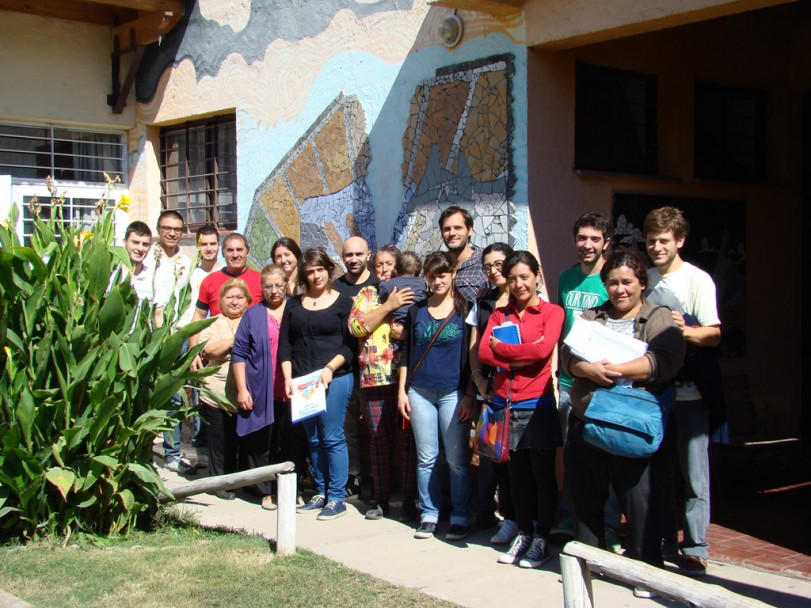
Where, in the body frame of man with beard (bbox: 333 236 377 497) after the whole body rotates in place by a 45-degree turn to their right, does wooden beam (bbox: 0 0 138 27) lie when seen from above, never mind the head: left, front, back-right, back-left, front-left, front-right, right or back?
right

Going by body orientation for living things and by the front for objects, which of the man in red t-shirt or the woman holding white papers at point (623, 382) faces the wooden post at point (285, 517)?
the man in red t-shirt

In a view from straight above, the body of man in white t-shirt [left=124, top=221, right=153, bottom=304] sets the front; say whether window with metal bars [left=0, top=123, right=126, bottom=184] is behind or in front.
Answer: behind

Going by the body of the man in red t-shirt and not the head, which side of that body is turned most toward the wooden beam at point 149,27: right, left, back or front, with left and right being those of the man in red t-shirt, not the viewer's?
back

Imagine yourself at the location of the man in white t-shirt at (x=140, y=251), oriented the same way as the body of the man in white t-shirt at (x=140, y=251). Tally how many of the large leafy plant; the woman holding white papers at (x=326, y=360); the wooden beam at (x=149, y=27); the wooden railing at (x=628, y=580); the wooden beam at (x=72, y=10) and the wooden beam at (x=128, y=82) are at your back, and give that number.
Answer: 3

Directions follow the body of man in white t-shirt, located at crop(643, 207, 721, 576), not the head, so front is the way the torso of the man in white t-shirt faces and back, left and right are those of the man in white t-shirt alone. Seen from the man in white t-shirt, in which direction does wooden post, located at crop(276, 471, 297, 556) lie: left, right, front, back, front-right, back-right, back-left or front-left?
front-right

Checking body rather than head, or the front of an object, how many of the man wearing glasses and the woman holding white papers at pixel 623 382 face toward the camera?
2

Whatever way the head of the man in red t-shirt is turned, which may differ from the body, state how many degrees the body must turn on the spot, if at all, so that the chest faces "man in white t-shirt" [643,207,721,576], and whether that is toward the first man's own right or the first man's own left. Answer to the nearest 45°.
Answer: approximately 45° to the first man's own left

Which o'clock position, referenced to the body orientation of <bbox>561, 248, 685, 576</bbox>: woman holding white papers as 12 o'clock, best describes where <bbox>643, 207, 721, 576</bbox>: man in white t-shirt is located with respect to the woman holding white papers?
The man in white t-shirt is roughly at 7 o'clock from the woman holding white papers.

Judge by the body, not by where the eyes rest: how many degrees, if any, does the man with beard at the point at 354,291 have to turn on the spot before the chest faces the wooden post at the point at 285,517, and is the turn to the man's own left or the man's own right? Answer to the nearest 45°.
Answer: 0° — they already face it
